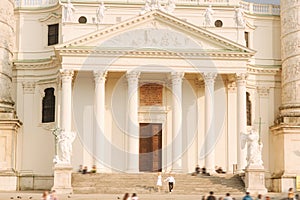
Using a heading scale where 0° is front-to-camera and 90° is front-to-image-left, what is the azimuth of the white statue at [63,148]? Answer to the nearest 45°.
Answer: approximately 0°

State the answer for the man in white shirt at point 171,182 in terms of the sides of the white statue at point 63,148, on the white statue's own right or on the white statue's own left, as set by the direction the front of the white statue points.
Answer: on the white statue's own left
